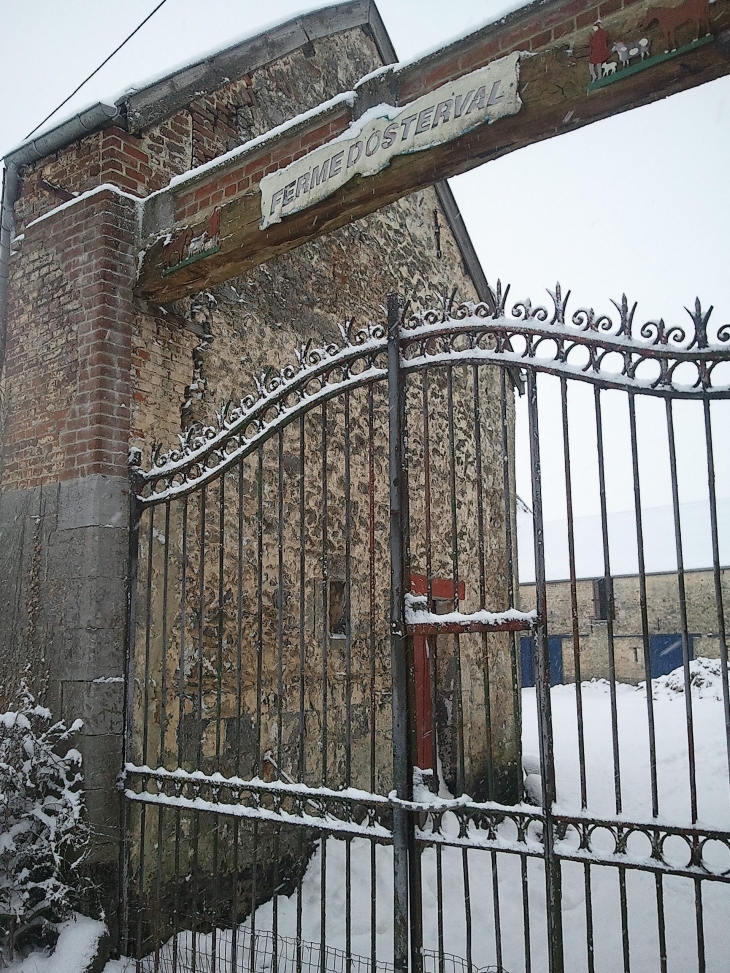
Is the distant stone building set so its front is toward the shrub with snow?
yes

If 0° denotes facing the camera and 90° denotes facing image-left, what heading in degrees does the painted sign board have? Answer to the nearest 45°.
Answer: approximately 45°

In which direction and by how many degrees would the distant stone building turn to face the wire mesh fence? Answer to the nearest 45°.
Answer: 0° — it already faces it

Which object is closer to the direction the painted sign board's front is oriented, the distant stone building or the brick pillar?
the brick pillar

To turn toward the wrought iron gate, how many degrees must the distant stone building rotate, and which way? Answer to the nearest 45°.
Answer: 0° — it already faces it

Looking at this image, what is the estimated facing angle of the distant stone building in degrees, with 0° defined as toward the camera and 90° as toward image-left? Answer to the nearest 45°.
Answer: approximately 0°
